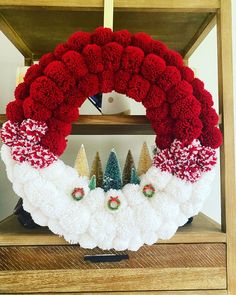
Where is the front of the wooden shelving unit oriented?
toward the camera
